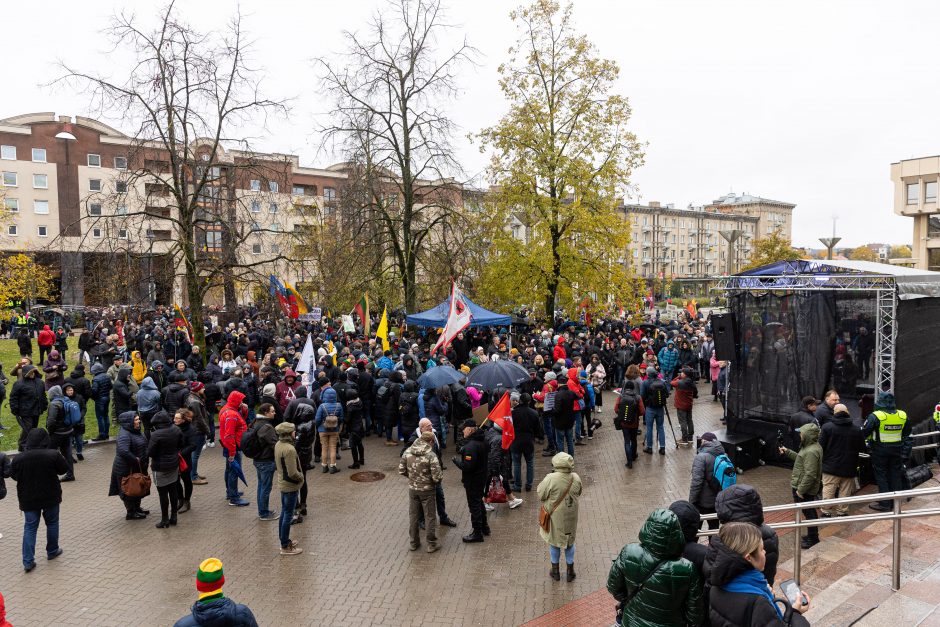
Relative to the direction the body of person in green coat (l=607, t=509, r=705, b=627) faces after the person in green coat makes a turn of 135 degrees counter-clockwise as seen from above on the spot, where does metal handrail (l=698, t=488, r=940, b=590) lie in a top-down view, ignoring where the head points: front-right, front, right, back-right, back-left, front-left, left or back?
back

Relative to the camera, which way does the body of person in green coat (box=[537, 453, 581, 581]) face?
away from the camera

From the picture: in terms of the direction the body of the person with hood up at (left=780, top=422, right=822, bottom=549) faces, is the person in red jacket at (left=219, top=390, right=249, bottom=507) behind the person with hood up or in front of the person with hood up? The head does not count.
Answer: in front

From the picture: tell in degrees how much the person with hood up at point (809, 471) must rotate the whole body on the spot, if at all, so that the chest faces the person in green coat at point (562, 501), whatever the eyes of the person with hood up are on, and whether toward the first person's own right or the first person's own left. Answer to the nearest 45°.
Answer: approximately 45° to the first person's own left

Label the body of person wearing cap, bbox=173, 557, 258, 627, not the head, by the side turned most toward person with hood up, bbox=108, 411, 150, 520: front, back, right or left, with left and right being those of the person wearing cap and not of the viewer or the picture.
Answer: front

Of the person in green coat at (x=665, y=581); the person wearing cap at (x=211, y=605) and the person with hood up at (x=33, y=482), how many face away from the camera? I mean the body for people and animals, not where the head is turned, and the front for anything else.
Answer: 3

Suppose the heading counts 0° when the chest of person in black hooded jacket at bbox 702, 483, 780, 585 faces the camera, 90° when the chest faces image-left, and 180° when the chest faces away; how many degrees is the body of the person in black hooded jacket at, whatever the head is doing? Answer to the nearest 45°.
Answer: approximately 180°

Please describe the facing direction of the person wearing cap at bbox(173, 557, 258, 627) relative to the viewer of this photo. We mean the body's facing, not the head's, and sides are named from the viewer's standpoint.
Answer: facing away from the viewer

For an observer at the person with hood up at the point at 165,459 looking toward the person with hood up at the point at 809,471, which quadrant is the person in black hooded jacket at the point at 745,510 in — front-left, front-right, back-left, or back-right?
front-right

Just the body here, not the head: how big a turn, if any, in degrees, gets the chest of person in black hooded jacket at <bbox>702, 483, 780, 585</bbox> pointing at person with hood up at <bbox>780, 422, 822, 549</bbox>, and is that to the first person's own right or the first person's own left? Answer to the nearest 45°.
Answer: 0° — they already face them

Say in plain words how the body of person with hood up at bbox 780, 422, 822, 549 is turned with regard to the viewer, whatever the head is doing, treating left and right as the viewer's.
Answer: facing to the left of the viewer

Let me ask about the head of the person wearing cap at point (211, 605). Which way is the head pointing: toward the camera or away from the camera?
away from the camera
